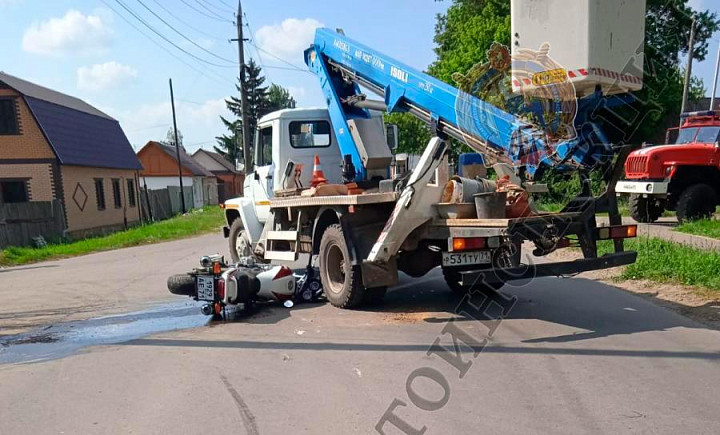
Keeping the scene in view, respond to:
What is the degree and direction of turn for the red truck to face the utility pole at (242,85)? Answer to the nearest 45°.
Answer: approximately 45° to its right

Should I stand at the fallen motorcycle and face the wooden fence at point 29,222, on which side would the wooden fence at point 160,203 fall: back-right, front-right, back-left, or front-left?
front-right

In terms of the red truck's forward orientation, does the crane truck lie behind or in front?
in front

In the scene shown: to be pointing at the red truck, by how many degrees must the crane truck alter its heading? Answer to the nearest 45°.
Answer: approximately 90° to its right

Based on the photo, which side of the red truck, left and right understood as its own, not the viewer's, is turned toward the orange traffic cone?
front

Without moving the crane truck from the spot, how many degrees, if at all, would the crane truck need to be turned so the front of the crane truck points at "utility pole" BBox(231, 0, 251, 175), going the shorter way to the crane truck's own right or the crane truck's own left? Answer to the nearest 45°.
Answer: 0° — it already faces it

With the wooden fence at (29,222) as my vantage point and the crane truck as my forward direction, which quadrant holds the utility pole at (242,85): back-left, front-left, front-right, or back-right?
front-left

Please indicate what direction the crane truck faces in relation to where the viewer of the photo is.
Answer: facing away from the viewer and to the left of the viewer

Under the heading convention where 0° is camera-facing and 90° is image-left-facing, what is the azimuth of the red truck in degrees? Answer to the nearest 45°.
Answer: approximately 45°

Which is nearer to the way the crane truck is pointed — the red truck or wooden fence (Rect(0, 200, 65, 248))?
the wooden fence

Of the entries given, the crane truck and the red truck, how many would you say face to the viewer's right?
0
